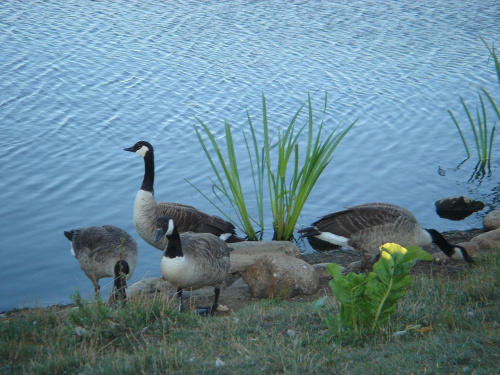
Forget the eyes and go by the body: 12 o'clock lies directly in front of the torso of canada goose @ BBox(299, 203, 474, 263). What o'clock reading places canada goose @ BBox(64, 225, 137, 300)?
canada goose @ BBox(64, 225, 137, 300) is roughly at 5 o'clock from canada goose @ BBox(299, 203, 474, 263).

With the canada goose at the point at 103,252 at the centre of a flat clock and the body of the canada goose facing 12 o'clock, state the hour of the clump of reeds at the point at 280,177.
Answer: The clump of reeds is roughly at 10 o'clock from the canada goose.

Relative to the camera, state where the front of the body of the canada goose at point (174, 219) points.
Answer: to the viewer's left

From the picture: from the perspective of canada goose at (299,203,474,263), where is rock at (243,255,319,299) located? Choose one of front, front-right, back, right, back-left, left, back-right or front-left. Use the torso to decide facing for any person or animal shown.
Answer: back-right

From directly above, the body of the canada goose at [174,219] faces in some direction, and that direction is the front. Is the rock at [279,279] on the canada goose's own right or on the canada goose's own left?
on the canada goose's own left

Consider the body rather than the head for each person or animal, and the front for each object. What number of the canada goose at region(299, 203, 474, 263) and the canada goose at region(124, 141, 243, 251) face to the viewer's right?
1

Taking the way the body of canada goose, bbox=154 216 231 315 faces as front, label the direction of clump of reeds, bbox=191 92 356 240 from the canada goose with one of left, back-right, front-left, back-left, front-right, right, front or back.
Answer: back

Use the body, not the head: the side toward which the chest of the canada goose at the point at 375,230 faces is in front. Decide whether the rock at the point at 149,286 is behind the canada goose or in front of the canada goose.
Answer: behind

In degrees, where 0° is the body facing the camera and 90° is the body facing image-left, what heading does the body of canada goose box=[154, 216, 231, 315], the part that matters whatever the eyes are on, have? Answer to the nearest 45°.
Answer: approximately 45°

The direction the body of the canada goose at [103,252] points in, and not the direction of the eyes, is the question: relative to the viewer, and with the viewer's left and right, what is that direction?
facing the viewer and to the right of the viewer

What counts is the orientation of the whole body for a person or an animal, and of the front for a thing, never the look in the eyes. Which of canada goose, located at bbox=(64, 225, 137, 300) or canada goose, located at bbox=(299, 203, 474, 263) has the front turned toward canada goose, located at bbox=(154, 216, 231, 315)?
canada goose, located at bbox=(64, 225, 137, 300)

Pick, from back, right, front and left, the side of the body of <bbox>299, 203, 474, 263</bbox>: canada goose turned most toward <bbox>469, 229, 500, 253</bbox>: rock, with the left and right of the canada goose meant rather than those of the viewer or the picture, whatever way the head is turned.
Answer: front

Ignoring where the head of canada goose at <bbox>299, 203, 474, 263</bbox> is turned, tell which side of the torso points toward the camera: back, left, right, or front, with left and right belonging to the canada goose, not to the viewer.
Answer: right

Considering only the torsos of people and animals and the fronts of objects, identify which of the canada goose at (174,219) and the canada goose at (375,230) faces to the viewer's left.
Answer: the canada goose at (174,219)

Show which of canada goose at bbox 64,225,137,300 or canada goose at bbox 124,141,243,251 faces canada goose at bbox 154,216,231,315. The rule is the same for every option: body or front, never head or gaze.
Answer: canada goose at bbox 64,225,137,300

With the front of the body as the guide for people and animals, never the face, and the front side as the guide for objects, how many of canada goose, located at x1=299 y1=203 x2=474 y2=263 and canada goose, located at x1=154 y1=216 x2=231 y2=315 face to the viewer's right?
1
